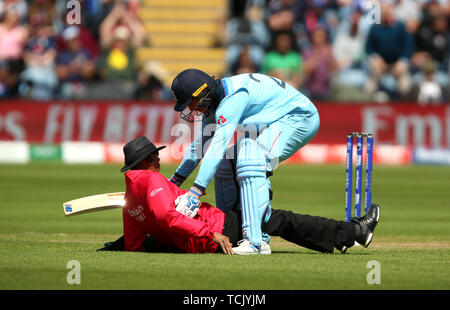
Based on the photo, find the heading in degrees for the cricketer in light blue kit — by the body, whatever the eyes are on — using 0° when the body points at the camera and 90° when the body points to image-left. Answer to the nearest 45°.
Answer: approximately 90°

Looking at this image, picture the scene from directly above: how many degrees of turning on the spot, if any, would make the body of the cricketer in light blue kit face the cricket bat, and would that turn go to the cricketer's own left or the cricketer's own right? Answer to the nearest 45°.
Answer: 0° — they already face it
